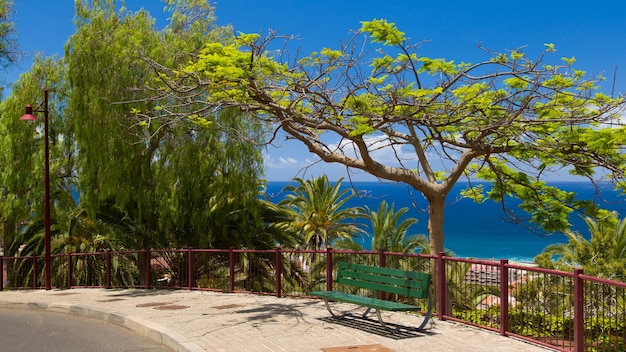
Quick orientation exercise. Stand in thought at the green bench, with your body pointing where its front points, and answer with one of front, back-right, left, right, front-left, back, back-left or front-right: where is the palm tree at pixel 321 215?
back-right

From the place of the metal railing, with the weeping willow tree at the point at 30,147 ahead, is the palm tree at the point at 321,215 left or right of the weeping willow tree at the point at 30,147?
right

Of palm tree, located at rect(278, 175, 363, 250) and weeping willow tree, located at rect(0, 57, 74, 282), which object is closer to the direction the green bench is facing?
the weeping willow tree

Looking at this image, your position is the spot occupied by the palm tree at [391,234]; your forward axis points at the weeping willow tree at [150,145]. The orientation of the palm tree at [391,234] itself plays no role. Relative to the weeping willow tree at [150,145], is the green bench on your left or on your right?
left

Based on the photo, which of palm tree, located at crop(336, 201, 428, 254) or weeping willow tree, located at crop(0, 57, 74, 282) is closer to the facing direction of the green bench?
the weeping willow tree

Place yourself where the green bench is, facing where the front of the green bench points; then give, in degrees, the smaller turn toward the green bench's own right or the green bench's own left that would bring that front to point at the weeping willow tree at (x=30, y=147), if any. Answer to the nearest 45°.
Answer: approximately 90° to the green bench's own right

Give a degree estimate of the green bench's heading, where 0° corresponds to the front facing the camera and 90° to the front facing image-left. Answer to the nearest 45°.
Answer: approximately 45°

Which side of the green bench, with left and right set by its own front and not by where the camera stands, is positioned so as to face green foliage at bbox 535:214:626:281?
back

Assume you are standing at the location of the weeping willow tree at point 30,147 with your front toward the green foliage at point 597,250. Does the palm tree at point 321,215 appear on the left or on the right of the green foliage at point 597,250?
left

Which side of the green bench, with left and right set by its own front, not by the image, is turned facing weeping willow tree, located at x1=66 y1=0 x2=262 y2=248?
right

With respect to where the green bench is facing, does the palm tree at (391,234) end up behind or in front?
behind
